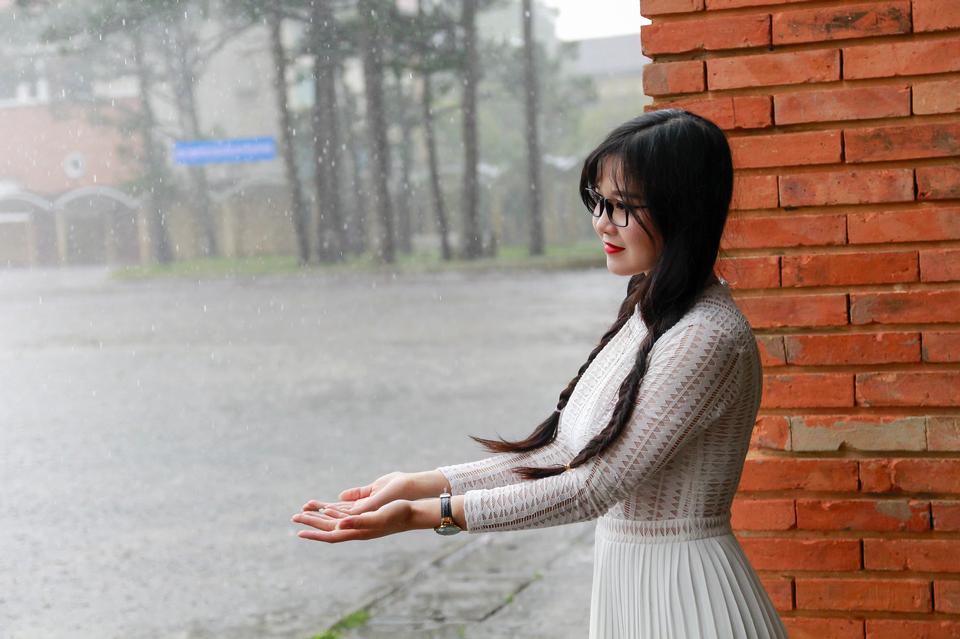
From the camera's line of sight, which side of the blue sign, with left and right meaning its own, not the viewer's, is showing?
front

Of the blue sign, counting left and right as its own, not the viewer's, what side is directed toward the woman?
front

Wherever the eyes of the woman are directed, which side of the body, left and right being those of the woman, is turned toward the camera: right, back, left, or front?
left

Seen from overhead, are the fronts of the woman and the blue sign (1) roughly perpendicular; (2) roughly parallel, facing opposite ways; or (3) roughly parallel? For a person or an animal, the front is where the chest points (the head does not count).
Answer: roughly perpendicular

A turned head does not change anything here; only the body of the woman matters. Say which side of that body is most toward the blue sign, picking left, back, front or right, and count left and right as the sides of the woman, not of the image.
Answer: right

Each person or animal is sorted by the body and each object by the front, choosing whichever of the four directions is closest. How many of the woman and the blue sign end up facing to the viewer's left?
1
